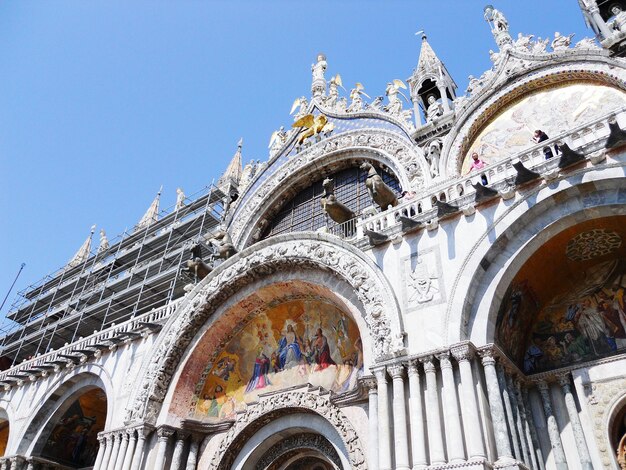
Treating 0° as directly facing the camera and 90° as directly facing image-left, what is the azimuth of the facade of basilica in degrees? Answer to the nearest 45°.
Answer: approximately 45°

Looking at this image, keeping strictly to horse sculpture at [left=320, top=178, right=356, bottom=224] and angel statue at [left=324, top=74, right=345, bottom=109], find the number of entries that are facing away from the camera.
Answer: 0

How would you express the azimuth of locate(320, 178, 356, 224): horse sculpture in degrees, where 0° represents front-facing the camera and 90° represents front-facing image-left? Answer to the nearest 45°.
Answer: approximately 45°

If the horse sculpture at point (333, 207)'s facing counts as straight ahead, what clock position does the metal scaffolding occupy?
The metal scaffolding is roughly at 3 o'clock from the horse sculpture.

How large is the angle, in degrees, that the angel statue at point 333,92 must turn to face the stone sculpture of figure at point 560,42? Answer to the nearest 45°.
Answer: approximately 135° to its left

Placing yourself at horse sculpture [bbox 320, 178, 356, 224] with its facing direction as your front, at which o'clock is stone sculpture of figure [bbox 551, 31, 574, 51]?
stone sculpture of figure [bbox 551, 31, 574, 51] is roughly at 8 o'clock from horse sculpture [bbox 320, 178, 356, 224].
